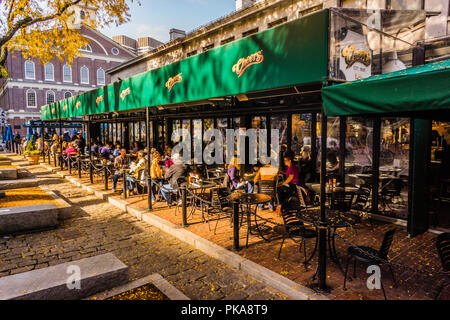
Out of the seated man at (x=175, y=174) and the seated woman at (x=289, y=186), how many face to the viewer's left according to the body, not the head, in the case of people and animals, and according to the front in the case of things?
2

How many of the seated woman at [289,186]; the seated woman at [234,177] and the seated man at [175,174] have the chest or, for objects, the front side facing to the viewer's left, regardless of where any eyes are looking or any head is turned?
2

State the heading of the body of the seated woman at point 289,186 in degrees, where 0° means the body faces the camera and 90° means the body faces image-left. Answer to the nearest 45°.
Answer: approximately 90°

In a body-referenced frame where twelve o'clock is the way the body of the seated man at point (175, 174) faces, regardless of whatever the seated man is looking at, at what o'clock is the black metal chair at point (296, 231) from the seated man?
The black metal chair is roughly at 8 o'clock from the seated man.

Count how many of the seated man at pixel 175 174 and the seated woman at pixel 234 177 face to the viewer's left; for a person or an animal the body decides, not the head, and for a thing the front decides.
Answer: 1

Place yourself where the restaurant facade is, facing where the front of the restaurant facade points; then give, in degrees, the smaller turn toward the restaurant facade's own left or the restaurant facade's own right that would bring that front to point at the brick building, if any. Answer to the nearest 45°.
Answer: approximately 90° to the restaurant facade's own right

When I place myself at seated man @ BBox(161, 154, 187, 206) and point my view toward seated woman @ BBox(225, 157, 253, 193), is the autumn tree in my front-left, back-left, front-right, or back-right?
back-left

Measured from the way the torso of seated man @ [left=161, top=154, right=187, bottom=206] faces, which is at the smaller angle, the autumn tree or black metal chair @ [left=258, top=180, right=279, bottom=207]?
the autumn tree

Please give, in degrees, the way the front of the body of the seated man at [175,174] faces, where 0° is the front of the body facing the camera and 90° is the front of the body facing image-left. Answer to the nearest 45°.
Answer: approximately 90°
